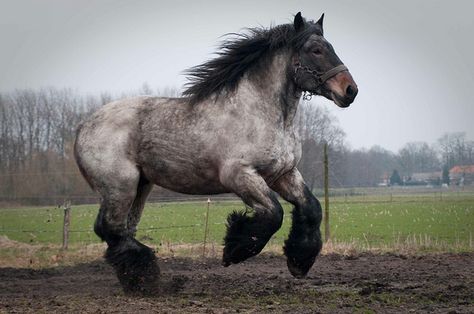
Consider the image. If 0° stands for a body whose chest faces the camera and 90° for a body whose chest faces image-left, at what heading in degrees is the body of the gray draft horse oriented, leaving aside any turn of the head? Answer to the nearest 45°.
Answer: approximately 270°

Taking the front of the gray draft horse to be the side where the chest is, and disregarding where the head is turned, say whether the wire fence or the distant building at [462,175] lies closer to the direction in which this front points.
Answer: the distant building
